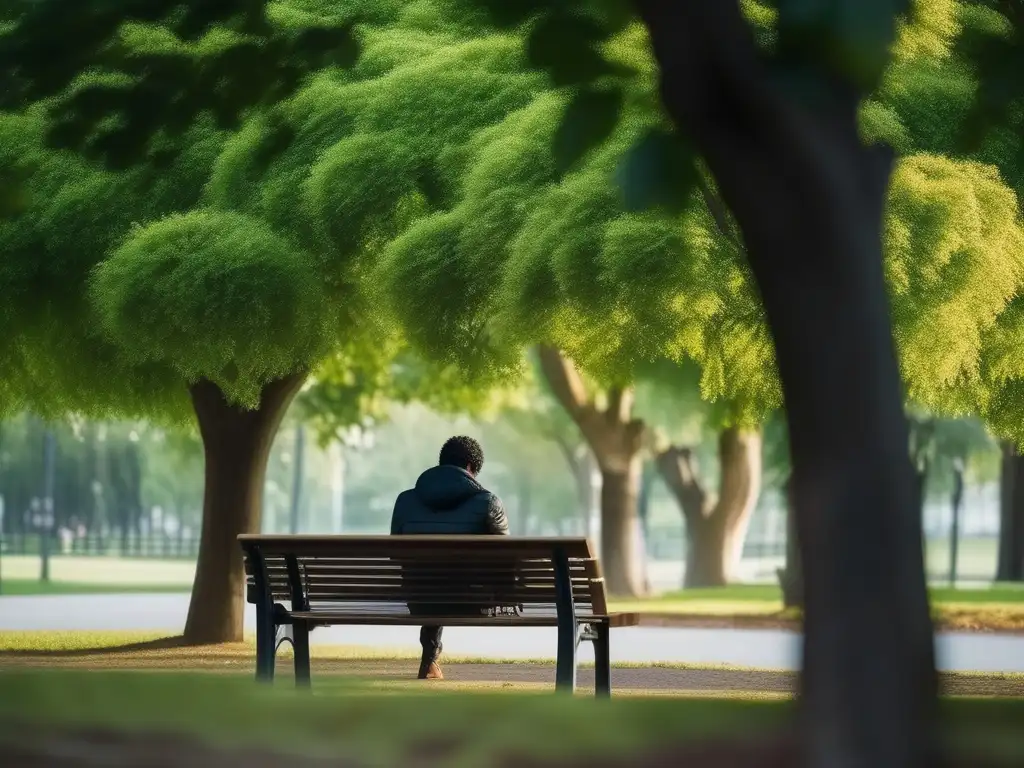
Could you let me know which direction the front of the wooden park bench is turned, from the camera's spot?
facing away from the viewer and to the right of the viewer

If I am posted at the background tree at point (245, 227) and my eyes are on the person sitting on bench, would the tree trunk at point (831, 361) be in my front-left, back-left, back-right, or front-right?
front-right

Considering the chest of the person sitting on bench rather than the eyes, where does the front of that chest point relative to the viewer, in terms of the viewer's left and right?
facing away from the viewer and to the right of the viewer

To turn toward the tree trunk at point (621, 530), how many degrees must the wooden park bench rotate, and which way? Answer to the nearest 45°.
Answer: approximately 45° to its left

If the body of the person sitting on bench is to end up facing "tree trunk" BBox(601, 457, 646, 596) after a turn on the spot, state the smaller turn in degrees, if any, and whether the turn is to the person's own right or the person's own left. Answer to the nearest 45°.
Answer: approximately 45° to the person's own left

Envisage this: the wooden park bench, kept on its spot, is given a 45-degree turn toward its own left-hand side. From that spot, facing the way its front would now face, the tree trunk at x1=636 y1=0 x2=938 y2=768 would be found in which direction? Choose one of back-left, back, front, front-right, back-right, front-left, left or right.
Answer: back

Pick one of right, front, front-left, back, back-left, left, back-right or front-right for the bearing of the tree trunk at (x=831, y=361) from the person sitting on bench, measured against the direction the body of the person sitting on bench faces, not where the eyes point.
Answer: back-right

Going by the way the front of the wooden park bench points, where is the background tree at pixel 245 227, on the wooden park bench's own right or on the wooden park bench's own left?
on the wooden park bench's own left
